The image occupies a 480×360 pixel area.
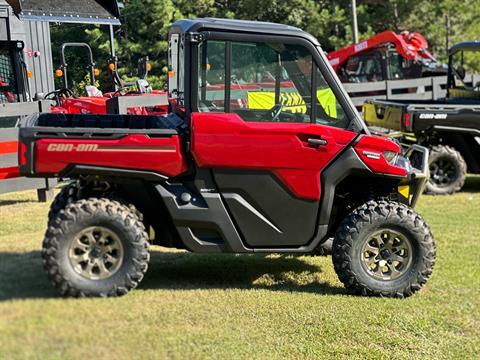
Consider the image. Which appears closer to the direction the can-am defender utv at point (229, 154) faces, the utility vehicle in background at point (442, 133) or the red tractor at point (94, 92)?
the utility vehicle in background

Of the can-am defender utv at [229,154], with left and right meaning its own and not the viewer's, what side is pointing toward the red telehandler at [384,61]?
left

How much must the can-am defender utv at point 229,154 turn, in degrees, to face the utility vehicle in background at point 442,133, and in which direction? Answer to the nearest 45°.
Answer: approximately 45° to its left

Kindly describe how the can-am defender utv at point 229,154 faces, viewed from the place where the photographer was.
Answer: facing to the right of the viewer

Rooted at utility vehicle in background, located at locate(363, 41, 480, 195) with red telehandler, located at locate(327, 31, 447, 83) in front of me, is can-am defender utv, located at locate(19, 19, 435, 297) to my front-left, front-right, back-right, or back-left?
back-left
